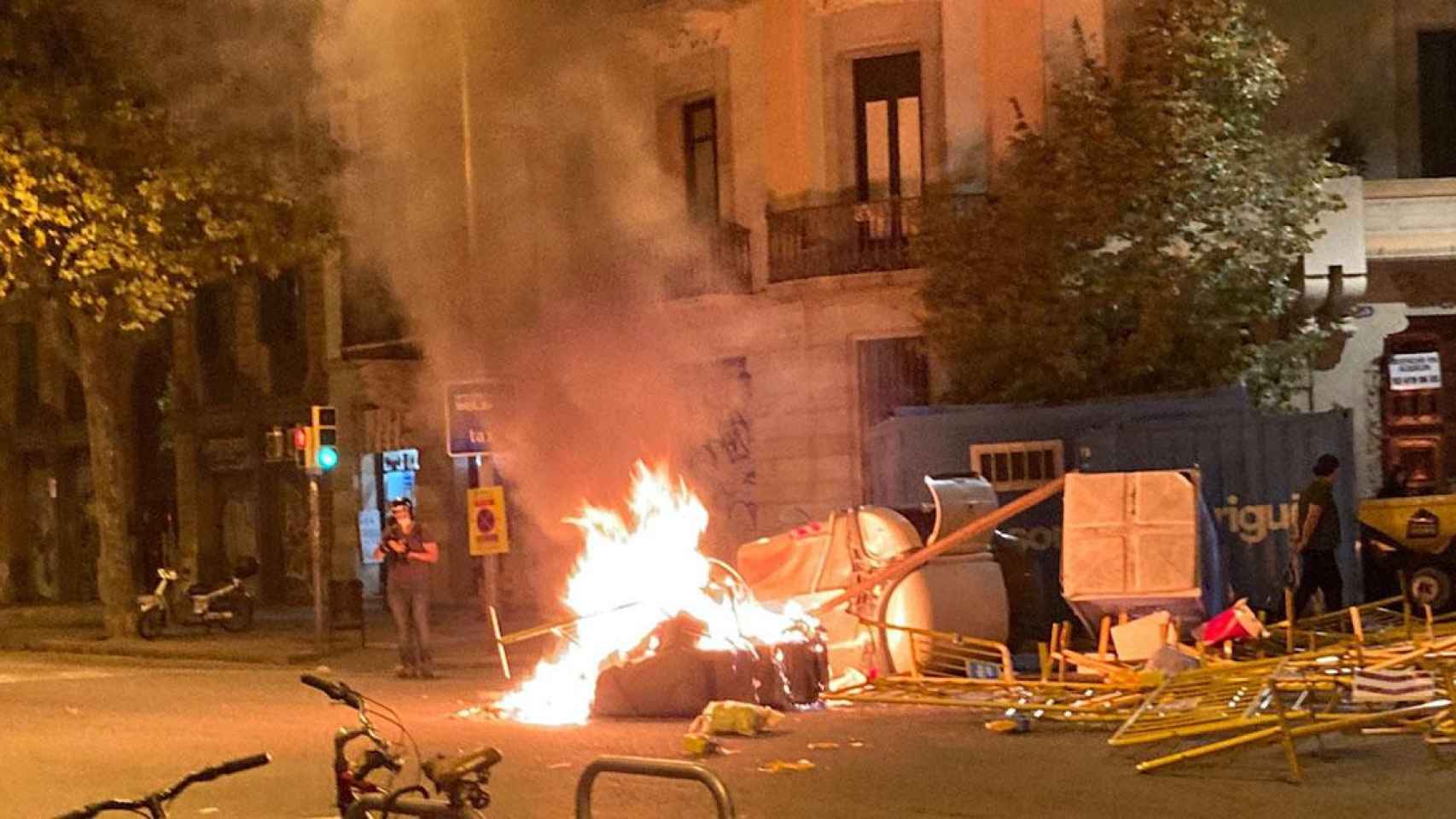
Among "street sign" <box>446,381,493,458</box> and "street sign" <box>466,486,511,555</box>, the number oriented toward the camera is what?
2

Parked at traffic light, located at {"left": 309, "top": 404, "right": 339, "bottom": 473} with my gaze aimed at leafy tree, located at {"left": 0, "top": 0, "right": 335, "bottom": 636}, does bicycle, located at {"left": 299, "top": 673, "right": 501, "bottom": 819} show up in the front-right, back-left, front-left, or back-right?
back-left

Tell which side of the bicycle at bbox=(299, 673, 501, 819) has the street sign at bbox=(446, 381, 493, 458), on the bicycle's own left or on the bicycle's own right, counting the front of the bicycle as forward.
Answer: on the bicycle's own right

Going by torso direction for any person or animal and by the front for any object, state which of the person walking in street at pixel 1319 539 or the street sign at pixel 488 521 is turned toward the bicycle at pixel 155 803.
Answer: the street sign

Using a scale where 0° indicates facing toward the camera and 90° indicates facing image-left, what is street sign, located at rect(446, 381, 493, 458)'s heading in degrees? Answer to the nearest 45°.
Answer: approximately 0°

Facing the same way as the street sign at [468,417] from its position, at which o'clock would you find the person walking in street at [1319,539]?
The person walking in street is roughly at 10 o'clock from the street sign.
